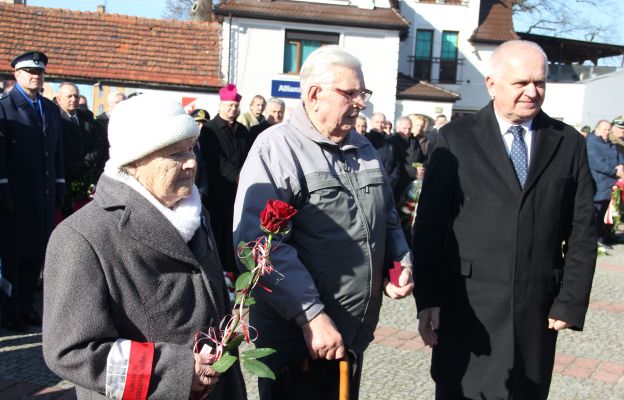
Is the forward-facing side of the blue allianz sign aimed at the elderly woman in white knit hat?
yes

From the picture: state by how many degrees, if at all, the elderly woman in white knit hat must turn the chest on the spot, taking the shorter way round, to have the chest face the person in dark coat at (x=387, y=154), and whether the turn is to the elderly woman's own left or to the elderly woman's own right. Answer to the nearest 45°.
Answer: approximately 90° to the elderly woman's own left

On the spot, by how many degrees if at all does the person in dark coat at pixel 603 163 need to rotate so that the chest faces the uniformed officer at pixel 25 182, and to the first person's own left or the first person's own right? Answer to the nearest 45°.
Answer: approximately 90° to the first person's own right

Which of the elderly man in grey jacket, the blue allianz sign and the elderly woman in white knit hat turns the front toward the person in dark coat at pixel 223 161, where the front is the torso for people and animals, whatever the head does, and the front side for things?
the blue allianz sign

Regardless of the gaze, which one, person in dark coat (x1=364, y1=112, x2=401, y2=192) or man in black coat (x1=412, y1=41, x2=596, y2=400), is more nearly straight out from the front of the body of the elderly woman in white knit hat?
the man in black coat

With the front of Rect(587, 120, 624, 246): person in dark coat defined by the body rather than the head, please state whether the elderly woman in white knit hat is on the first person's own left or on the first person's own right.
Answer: on the first person's own right

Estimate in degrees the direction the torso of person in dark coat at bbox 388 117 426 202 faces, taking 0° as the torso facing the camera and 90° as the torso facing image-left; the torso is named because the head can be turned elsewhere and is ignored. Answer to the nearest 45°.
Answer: approximately 315°

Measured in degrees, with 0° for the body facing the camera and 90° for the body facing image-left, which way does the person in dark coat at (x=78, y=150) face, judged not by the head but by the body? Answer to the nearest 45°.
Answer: approximately 315°

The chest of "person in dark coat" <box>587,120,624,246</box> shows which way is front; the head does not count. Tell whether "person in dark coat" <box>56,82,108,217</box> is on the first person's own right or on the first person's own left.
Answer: on the first person's own right
